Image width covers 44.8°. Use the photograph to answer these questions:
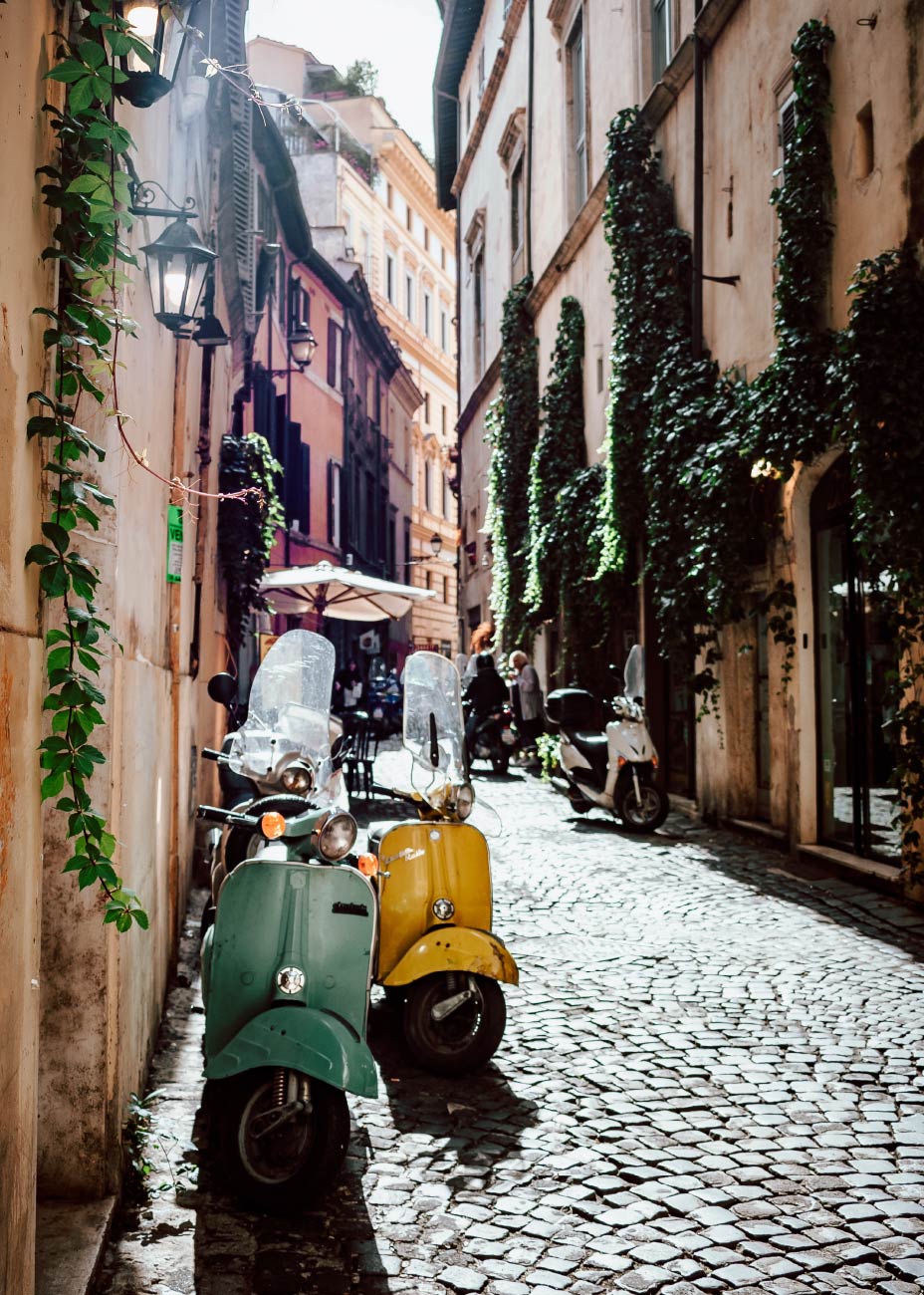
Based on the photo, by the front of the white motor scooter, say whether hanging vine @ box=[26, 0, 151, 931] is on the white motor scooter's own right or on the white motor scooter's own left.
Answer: on the white motor scooter's own right

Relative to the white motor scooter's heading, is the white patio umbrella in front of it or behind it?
behind

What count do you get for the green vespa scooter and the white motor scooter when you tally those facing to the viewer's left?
0

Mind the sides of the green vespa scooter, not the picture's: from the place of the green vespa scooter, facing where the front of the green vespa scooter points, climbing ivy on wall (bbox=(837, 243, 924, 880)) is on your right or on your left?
on your left

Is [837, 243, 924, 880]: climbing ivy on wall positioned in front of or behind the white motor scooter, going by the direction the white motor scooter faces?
in front

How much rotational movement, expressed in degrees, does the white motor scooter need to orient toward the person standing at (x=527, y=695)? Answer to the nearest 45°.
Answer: approximately 135° to its left

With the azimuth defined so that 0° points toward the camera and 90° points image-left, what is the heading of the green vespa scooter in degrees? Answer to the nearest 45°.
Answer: approximately 0°

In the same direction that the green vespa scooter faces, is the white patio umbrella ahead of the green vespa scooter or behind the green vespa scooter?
behind

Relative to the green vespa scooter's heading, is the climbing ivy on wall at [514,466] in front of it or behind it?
behind

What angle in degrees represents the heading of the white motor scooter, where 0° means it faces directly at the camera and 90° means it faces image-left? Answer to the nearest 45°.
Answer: approximately 315°

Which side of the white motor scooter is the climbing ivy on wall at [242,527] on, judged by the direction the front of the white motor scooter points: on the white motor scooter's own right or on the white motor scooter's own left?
on the white motor scooter's own right

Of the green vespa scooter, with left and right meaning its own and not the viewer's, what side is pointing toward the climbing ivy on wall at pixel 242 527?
back
